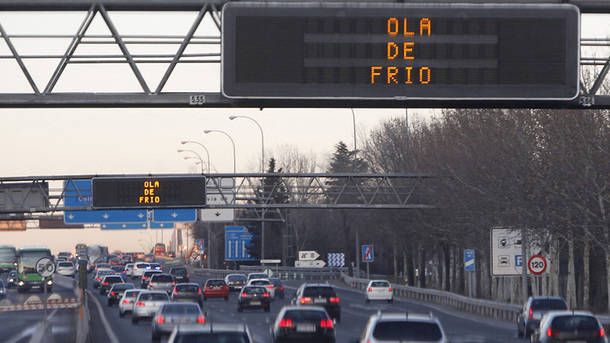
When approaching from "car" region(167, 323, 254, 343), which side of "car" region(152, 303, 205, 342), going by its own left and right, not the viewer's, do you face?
back

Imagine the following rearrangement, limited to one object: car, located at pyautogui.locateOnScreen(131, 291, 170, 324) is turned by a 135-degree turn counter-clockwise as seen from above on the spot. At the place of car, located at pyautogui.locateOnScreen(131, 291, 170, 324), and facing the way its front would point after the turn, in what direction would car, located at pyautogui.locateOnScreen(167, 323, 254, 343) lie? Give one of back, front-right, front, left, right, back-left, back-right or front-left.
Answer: front-left

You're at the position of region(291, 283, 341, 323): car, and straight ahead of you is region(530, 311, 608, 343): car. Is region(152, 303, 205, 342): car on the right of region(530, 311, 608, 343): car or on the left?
right

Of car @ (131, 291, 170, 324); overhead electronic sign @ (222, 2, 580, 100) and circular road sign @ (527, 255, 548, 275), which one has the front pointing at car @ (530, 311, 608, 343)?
the circular road sign

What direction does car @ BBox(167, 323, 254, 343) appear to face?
away from the camera

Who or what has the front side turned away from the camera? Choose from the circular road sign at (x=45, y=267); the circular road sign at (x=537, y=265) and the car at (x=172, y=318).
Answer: the car

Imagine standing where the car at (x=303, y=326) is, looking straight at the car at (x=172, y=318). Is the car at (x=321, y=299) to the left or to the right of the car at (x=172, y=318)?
right

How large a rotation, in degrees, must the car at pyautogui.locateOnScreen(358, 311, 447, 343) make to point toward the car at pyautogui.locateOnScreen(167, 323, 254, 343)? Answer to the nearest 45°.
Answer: approximately 135° to its left

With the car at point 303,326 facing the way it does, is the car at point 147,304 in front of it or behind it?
in front

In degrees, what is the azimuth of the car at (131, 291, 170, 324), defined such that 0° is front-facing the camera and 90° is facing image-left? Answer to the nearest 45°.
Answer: approximately 180°

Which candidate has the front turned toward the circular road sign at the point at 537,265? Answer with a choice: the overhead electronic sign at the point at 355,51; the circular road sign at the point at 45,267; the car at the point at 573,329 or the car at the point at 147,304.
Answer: the car at the point at 573,329

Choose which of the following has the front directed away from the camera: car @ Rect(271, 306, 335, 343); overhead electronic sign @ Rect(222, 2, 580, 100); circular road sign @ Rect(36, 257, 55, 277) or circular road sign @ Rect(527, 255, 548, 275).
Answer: the car

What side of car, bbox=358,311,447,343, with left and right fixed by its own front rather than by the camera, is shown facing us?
back

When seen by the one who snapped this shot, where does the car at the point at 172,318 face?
facing away from the viewer

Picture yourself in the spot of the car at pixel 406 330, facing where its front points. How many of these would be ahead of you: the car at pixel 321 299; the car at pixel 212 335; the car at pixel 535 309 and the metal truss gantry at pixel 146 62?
2

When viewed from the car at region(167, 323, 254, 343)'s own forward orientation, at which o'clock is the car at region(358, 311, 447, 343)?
the car at region(358, 311, 447, 343) is roughly at 2 o'clock from the car at region(167, 323, 254, 343).
